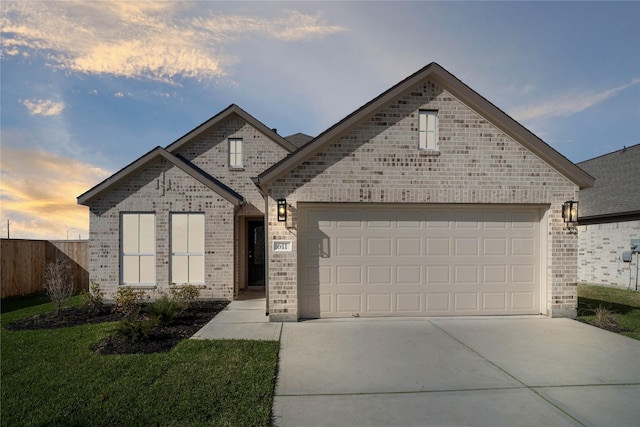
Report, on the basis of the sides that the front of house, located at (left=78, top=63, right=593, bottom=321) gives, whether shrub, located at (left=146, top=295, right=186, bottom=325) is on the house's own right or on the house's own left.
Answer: on the house's own right

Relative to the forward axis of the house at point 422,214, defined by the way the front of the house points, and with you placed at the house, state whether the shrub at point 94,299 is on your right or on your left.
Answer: on your right

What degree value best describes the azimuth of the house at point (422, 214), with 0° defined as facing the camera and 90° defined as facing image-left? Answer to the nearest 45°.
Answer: approximately 0°

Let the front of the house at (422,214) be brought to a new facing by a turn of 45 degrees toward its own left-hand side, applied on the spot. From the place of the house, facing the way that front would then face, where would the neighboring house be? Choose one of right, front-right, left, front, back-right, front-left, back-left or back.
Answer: left

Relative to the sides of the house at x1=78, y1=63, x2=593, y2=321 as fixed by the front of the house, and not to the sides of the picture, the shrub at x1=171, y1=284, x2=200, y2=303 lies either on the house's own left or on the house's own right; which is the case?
on the house's own right

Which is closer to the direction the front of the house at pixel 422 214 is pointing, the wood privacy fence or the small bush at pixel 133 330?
the small bush

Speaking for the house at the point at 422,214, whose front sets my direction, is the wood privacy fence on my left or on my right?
on my right
